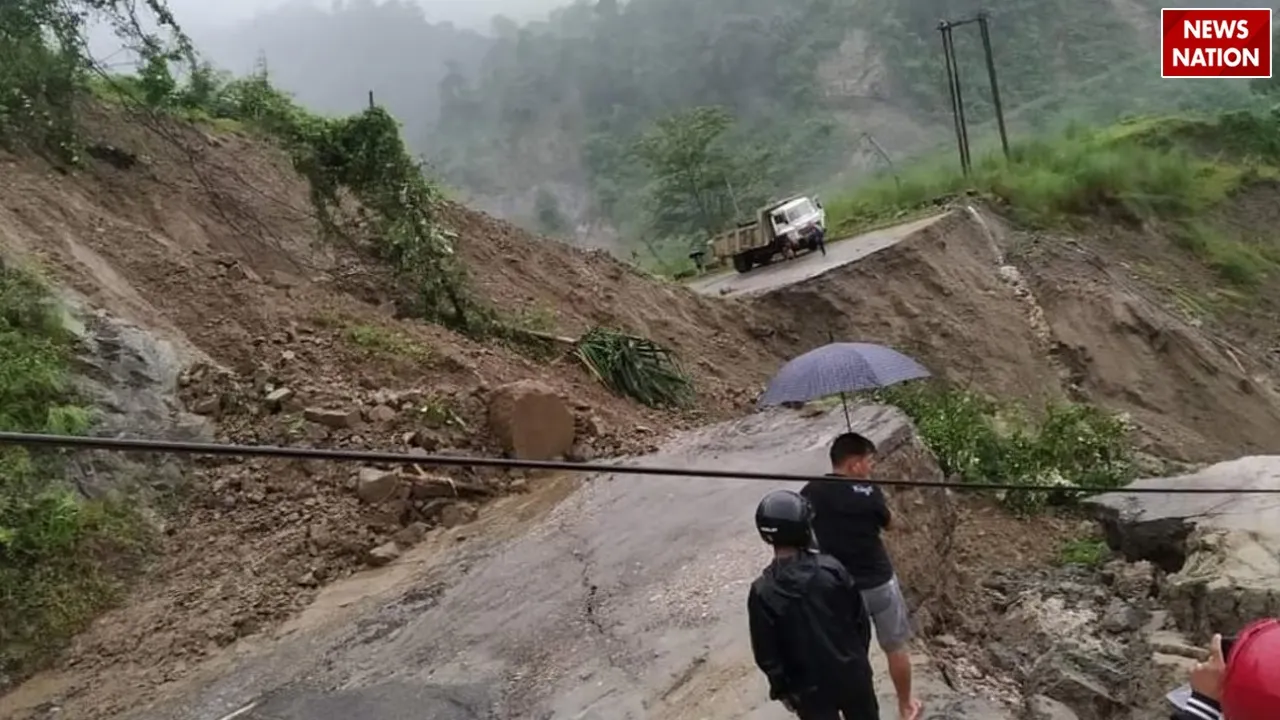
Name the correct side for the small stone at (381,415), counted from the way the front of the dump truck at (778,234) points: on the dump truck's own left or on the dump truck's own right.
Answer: on the dump truck's own right

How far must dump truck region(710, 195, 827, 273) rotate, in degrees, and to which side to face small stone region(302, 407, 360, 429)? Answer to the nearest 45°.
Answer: approximately 45° to its right

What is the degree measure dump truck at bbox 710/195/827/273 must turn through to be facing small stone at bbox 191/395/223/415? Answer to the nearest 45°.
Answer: approximately 45° to its right

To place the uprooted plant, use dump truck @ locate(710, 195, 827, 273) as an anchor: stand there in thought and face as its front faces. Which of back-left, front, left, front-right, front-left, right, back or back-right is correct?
front-right

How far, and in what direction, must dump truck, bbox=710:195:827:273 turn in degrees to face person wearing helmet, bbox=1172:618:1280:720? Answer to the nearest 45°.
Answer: approximately 45° to its right

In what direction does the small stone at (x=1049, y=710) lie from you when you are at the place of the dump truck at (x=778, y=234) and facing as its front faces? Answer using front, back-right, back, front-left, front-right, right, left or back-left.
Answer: front-right

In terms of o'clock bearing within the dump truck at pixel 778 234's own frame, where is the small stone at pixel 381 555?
The small stone is roughly at 2 o'clock from the dump truck.

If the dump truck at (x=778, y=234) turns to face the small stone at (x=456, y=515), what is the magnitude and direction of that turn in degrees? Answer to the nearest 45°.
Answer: approximately 45° to its right

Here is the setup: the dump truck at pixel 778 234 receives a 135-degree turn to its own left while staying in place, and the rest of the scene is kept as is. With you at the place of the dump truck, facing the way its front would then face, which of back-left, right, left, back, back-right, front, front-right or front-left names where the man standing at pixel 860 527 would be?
back
